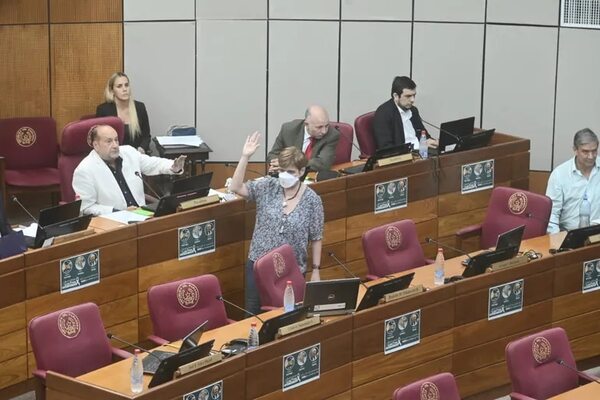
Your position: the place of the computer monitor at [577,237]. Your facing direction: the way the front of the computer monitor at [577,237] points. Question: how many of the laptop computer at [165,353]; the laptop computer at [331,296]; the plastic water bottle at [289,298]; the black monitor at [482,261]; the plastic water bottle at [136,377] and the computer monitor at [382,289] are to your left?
6

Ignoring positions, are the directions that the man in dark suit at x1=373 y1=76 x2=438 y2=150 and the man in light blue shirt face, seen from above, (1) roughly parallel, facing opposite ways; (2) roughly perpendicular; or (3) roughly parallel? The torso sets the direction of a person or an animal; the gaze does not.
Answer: roughly parallel

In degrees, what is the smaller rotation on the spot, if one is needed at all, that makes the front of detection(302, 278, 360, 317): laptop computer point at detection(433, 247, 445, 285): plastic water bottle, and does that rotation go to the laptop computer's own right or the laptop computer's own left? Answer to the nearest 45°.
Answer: approximately 45° to the laptop computer's own right

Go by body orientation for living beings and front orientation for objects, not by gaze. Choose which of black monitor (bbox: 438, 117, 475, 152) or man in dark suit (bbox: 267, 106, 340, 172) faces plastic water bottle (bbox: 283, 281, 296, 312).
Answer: the man in dark suit

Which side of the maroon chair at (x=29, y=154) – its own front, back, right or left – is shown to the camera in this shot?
front

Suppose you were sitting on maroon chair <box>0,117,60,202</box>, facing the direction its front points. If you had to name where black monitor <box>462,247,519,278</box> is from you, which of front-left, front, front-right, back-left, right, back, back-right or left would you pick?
front-left

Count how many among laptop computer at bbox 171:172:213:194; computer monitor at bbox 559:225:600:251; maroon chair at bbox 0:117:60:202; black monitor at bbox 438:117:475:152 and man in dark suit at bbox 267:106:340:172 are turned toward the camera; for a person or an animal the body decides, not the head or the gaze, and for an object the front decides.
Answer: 2

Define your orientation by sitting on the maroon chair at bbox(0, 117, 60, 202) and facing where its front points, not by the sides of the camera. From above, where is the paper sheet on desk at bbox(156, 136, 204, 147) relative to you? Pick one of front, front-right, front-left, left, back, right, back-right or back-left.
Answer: left

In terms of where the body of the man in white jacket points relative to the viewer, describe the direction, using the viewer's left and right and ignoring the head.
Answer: facing the viewer and to the right of the viewer

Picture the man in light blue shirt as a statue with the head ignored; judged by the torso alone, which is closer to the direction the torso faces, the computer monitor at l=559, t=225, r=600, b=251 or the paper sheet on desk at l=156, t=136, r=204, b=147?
the computer monitor

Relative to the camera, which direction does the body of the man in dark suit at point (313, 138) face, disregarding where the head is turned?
toward the camera

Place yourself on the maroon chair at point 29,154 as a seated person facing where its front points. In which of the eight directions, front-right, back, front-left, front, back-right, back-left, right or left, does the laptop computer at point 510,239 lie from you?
front-left

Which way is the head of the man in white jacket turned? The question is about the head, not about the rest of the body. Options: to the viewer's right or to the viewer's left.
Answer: to the viewer's right

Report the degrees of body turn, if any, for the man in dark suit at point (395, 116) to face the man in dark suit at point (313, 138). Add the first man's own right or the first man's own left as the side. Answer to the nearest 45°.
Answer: approximately 90° to the first man's own right

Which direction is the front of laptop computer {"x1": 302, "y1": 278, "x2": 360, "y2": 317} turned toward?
away from the camera

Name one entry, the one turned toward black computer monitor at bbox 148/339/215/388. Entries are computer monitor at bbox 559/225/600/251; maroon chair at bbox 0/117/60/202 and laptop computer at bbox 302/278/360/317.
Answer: the maroon chair

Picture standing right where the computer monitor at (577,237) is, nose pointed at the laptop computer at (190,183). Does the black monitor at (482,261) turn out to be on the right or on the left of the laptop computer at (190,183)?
left

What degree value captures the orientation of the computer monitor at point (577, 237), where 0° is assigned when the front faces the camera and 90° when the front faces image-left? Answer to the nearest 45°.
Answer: approximately 135°

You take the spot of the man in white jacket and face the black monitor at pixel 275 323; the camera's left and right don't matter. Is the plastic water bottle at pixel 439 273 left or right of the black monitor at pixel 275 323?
left

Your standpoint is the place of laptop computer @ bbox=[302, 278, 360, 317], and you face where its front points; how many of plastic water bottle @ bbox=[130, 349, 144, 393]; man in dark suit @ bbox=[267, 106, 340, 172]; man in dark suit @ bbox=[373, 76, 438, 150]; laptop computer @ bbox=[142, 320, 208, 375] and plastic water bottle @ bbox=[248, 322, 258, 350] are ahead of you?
2

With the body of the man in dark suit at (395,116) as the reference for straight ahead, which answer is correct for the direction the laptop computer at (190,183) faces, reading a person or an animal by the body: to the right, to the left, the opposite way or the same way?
the opposite way
